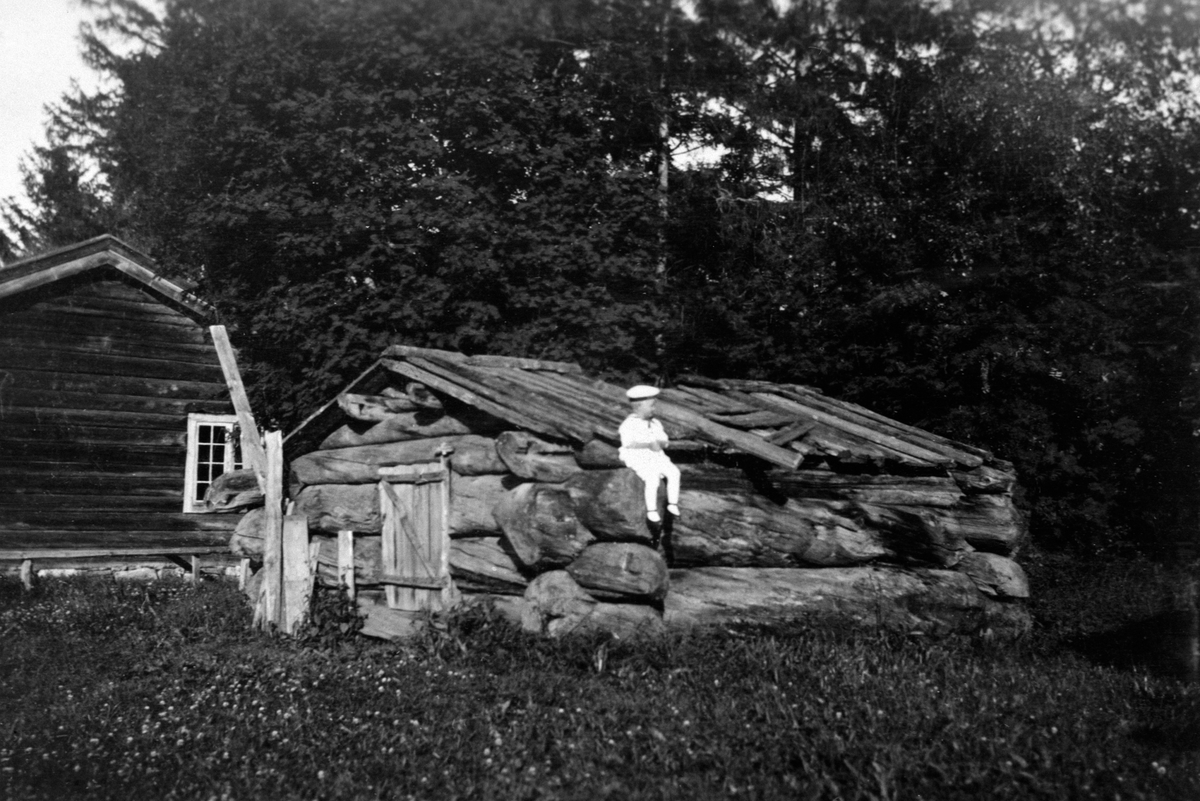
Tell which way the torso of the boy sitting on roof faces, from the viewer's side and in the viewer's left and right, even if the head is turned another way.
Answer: facing the viewer and to the right of the viewer

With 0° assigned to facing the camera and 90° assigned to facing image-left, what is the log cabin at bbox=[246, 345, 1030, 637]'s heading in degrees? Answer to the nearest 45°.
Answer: approximately 45°

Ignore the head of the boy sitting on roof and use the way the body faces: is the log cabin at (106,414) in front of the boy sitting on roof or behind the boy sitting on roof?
behind

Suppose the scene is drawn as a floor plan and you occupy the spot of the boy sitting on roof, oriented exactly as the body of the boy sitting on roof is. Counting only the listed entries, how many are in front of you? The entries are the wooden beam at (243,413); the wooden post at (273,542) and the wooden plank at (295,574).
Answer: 0

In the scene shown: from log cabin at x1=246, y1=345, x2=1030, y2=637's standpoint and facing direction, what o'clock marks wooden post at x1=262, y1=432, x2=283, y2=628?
The wooden post is roughly at 2 o'clock from the log cabin.

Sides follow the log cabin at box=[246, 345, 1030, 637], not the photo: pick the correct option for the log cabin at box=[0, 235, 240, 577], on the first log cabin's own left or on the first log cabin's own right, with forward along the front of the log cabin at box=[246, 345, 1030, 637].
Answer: on the first log cabin's own right

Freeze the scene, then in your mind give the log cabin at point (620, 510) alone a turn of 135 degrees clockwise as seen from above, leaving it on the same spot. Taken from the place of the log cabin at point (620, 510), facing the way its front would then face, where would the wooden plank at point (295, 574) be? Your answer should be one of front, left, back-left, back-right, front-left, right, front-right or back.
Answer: left
